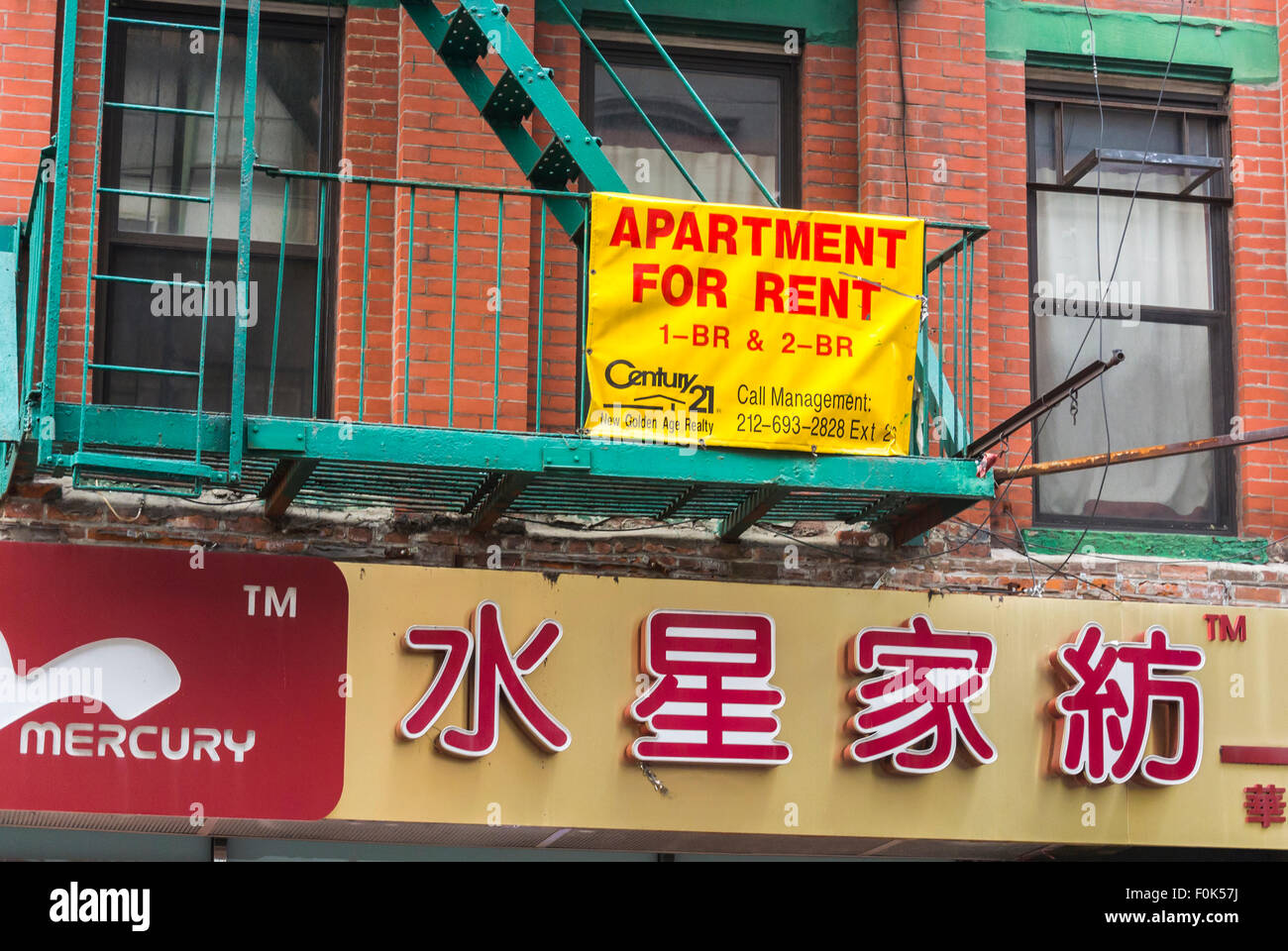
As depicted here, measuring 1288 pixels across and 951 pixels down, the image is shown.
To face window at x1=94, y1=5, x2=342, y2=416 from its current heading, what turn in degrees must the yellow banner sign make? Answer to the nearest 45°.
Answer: approximately 90° to its right

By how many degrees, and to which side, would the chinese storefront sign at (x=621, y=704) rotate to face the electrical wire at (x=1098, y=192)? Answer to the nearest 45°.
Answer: approximately 135° to its left

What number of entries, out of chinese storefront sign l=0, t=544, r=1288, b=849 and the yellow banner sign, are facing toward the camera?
2

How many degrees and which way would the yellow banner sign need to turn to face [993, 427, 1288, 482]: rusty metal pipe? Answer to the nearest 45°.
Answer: approximately 90° to its left

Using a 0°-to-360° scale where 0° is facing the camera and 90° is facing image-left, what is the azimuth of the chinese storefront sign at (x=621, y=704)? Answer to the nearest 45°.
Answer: approximately 0°
